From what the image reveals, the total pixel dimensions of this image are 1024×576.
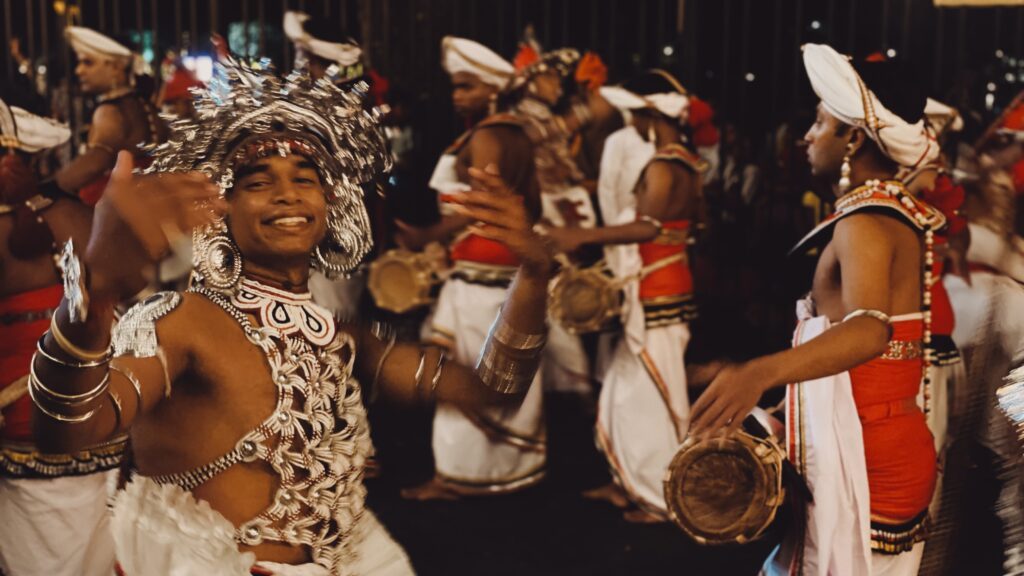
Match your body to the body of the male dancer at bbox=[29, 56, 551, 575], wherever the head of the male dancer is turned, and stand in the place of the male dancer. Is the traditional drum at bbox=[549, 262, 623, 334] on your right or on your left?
on your left

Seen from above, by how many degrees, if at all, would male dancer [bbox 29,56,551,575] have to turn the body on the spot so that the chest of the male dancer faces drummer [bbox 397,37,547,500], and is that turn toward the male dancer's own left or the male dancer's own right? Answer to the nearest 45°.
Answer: approximately 135° to the male dancer's own left

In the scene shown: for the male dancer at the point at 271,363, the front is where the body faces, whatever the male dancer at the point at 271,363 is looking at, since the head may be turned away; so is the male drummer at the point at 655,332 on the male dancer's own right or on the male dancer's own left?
on the male dancer's own left

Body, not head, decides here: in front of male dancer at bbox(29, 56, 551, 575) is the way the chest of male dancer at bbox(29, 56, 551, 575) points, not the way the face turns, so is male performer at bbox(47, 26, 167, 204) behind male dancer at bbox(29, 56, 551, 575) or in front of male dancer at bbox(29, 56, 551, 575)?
behind

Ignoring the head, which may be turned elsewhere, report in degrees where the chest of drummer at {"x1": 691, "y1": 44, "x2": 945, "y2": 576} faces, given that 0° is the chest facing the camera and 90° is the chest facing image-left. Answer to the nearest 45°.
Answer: approximately 90°

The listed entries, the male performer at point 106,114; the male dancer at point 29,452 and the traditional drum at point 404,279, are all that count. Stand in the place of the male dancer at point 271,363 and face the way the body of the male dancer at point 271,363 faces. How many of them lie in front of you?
0

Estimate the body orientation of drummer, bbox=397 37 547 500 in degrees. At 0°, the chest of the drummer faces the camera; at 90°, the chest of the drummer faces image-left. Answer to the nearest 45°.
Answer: approximately 90°

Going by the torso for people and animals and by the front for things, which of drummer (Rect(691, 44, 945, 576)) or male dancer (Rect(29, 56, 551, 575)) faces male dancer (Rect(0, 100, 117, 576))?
the drummer

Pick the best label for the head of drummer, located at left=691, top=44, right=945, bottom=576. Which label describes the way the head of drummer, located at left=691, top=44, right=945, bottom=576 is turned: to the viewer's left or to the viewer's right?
to the viewer's left

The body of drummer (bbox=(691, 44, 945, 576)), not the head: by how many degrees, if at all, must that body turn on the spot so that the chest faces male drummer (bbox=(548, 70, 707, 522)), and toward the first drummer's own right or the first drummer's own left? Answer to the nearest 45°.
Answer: approximately 90° to the first drummer's own right

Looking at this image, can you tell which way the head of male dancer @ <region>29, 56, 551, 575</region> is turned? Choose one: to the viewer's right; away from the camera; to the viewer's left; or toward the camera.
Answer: toward the camera

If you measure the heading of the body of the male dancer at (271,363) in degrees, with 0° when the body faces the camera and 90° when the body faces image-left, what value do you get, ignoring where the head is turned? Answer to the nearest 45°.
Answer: approximately 315°

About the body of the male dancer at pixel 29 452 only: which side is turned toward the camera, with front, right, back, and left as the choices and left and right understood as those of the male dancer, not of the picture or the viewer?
left
